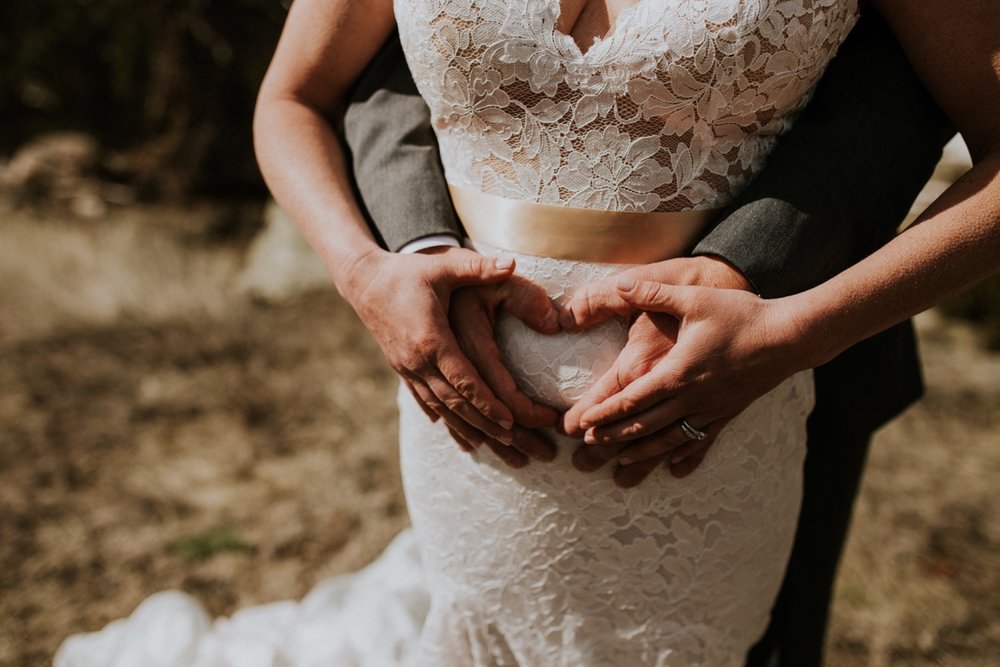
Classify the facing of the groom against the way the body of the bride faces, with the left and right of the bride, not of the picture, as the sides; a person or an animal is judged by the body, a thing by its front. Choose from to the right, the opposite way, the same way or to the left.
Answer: the same way

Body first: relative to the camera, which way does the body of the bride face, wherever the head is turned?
toward the camera

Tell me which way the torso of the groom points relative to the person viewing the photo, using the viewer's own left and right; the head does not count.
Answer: facing the viewer

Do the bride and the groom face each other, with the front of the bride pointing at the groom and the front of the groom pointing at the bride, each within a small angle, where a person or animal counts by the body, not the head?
no
